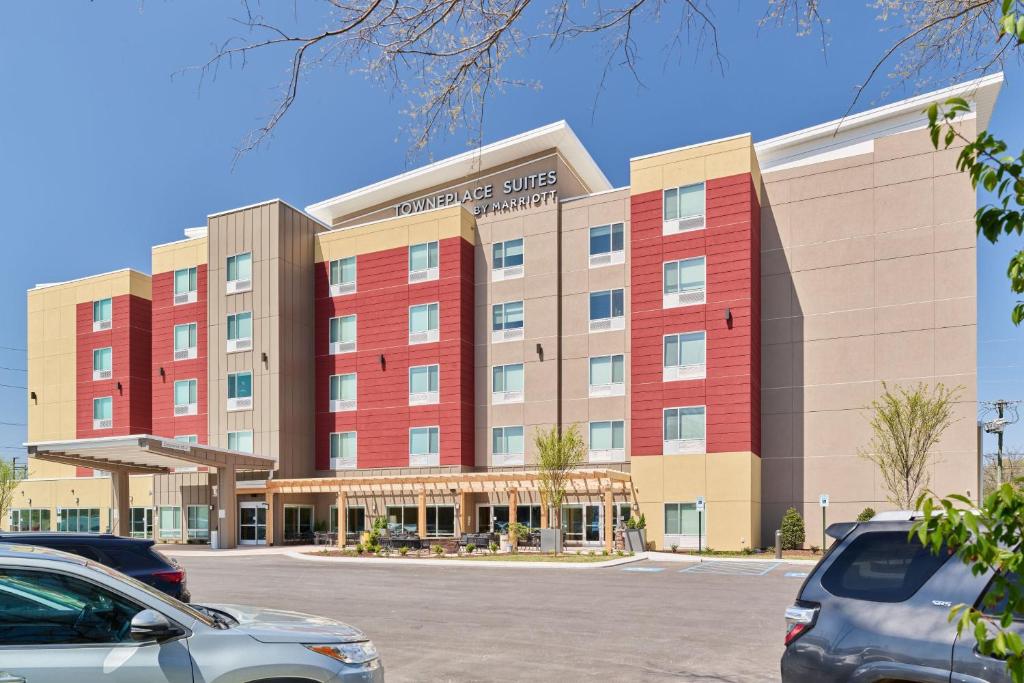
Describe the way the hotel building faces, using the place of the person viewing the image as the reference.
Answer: facing the viewer and to the left of the viewer

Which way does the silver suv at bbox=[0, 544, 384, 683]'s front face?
to the viewer's right

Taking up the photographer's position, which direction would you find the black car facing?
facing to the left of the viewer

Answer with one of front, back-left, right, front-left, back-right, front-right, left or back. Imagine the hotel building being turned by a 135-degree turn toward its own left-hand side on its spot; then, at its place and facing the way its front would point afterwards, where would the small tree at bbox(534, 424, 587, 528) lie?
right

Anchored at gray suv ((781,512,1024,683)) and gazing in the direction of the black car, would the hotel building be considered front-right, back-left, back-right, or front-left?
front-right

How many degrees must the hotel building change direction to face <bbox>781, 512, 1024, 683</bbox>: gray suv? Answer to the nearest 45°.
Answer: approximately 45° to its left
